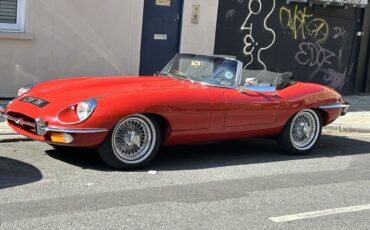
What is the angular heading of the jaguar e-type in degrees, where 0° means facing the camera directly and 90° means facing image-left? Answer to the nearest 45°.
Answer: approximately 45°
